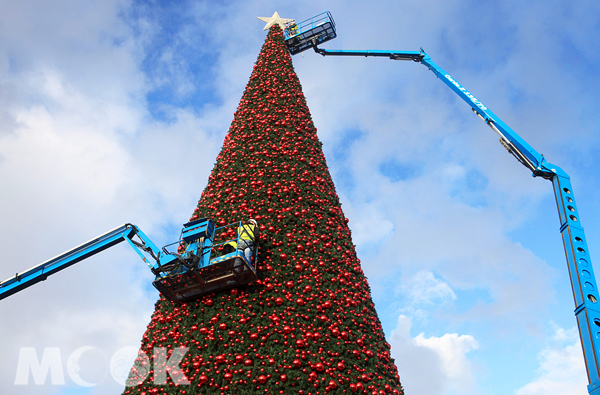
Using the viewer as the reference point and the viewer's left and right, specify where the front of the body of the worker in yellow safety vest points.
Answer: facing away from the viewer and to the right of the viewer

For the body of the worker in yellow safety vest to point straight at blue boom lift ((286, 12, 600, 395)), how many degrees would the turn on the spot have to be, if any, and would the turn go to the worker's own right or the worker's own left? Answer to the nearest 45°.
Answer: approximately 45° to the worker's own right
